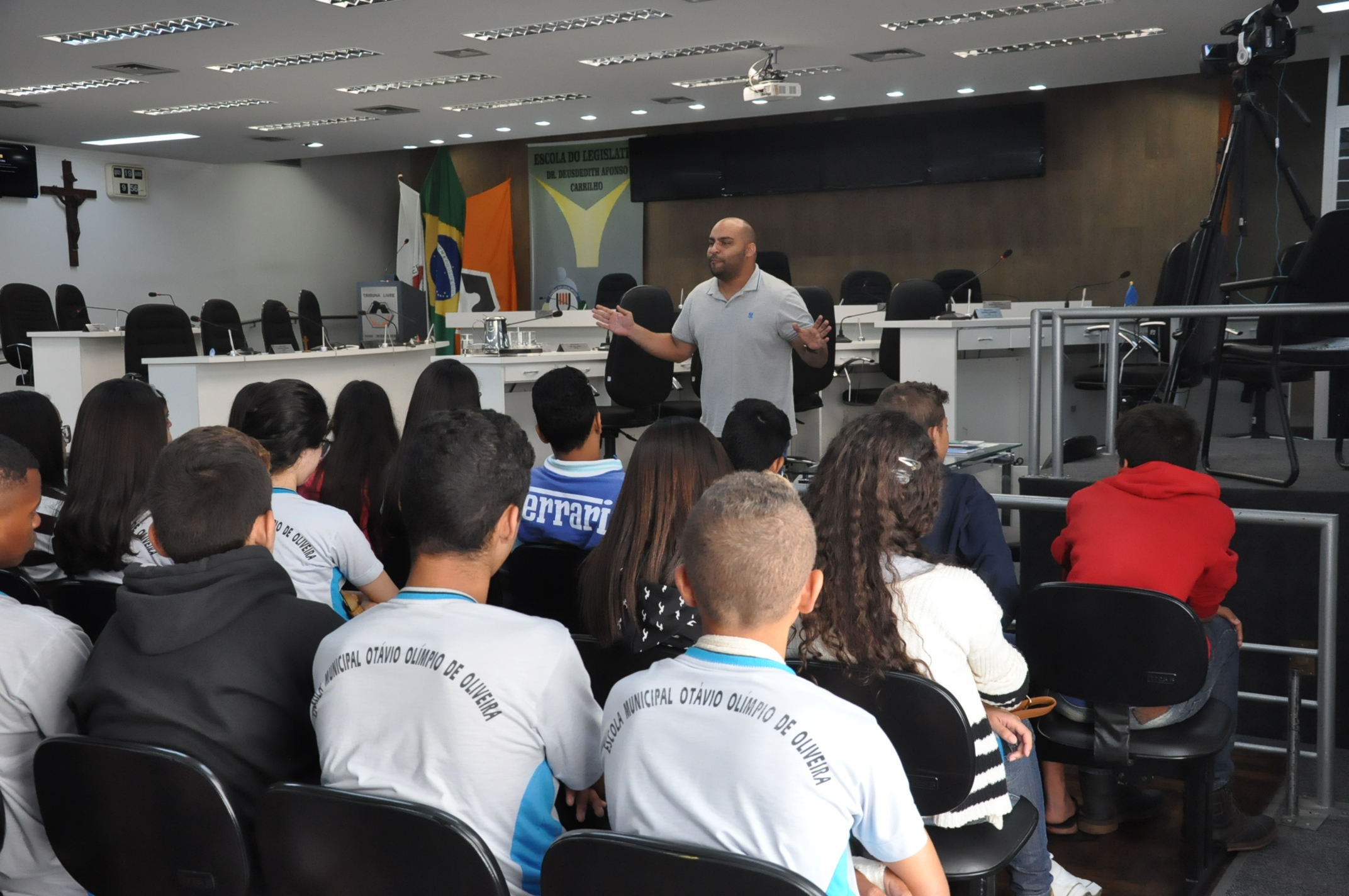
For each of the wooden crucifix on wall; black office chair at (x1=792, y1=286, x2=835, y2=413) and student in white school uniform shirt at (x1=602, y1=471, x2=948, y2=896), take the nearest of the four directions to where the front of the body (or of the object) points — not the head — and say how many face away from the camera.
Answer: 1

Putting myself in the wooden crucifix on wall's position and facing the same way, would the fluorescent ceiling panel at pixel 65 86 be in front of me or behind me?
in front

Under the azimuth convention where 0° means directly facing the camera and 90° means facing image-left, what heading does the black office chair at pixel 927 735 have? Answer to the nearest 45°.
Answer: approximately 225°

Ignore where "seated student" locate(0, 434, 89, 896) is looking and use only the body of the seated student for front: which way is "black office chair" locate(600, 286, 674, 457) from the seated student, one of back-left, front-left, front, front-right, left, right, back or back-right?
front

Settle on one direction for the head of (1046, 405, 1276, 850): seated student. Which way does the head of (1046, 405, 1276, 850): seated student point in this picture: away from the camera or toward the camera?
away from the camera

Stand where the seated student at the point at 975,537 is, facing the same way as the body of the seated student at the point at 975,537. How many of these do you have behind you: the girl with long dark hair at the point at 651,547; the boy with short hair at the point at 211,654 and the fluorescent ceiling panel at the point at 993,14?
2

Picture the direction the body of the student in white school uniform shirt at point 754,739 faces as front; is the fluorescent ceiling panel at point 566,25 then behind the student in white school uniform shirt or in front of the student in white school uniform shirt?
in front

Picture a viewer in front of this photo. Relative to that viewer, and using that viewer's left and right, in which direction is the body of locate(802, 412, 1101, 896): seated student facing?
facing away from the viewer and to the right of the viewer

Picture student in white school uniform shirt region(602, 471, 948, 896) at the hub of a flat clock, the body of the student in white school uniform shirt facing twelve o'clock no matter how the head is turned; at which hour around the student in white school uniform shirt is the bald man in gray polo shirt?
The bald man in gray polo shirt is roughly at 12 o'clock from the student in white school uniform shirt.

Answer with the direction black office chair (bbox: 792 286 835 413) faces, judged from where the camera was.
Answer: facing the viewer and to the left of the viewer

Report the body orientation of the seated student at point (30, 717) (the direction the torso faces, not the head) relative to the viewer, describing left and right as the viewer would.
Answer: facing away from the viewer and to the right of the viewer

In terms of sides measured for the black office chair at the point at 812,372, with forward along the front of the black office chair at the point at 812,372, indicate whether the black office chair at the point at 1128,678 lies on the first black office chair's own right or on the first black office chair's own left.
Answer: on the first black office chair's own left

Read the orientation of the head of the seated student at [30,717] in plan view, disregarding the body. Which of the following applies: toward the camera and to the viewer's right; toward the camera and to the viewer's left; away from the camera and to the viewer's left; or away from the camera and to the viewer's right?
away from the camera and to the viewer's right

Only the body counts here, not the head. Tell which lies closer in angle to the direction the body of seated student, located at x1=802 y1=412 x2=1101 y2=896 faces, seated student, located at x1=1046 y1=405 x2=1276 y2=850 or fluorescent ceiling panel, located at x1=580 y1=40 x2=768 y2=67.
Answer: the seated student

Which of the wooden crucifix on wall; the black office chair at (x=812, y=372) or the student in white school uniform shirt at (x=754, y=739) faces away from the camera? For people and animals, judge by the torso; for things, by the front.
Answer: the student in white school uniform shirt

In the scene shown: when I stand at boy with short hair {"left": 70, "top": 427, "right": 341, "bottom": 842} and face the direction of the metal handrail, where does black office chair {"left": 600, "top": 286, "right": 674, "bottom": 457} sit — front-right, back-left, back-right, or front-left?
front-left
